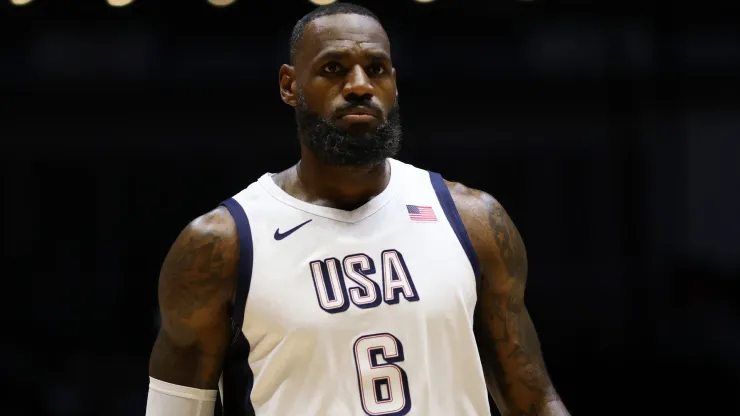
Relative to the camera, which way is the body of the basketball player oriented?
toward the camera
